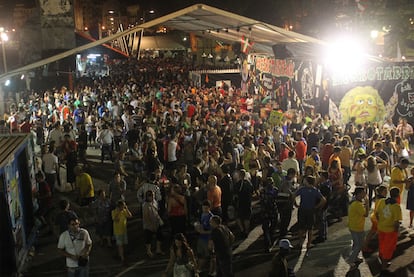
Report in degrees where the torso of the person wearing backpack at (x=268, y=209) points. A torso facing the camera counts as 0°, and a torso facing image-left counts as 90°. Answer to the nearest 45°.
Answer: approximately 180°

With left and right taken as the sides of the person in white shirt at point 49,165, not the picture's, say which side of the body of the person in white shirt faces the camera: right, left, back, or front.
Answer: back

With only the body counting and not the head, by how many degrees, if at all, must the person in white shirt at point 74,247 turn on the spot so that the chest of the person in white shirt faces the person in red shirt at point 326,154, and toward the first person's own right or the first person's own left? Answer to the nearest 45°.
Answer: approximately 135° to the first person's own left

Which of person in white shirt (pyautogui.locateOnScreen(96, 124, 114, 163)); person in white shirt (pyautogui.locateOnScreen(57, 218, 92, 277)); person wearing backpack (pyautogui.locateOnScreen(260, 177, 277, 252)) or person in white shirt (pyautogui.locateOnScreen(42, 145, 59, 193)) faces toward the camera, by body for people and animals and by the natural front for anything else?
person in white shirt (pyautogui.locateOnScreen(57, 218, 92, 277))

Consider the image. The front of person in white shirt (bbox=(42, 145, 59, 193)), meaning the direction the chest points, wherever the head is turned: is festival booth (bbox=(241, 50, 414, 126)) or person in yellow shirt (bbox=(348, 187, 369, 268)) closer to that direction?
the festival booth

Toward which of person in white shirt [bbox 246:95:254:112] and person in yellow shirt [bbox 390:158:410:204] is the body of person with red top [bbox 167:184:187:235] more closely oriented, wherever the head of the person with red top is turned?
the person in white shirt

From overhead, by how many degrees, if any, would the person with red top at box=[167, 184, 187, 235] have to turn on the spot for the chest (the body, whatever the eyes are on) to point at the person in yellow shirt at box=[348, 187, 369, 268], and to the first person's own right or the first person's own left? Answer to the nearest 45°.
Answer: approximately 90° to the first person's own right

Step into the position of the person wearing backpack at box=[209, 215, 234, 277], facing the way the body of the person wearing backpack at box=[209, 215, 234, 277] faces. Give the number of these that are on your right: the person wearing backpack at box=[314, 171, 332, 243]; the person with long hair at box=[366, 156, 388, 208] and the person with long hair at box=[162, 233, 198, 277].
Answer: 2

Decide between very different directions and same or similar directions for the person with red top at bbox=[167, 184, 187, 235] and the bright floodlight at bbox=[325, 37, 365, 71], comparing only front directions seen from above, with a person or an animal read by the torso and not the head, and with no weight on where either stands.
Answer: very different directions

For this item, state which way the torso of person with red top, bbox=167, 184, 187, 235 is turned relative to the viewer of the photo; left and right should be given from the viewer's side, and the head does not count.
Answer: facing away from the viewer

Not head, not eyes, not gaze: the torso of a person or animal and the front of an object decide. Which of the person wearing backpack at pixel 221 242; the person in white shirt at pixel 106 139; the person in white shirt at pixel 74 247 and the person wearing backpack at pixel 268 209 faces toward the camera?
the person in white shirt at pixel 74 247

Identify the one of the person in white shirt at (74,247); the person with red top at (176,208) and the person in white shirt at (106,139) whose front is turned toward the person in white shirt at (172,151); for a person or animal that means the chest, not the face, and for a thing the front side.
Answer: the person with red top

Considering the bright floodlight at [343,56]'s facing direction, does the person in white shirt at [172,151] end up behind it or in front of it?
in front
